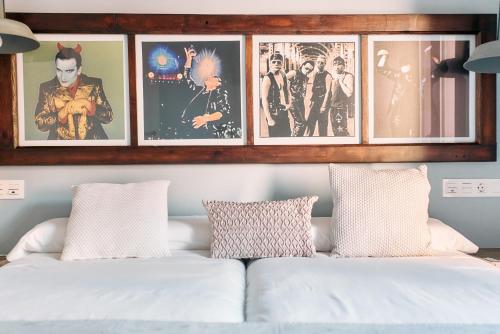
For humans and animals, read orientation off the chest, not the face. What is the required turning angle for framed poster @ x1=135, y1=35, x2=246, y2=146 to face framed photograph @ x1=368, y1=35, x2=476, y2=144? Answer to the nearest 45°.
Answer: approximately 90° to its left

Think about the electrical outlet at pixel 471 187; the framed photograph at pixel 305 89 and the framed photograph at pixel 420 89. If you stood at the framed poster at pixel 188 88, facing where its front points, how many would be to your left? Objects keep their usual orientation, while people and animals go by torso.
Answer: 3

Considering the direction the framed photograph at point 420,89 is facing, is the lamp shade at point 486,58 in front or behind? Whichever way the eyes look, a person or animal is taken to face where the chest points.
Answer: in front

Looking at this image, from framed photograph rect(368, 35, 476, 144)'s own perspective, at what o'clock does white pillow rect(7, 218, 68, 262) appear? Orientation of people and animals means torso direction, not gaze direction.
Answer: The white pillow is roughly at 2 o'clock from the framed photograph.

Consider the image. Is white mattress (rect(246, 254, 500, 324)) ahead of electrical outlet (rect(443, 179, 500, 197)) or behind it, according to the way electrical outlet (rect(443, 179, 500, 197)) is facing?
ahead

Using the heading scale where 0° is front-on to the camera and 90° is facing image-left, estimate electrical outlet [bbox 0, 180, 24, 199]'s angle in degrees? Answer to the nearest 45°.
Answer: approximately 0°

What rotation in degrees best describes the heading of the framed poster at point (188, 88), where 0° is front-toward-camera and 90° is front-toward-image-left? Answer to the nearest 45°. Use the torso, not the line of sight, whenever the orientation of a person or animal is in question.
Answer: approximately 0°

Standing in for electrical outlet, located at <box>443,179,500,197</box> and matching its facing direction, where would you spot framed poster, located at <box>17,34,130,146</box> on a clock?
The framed poster is roughly at 2 o'clock from the electrical outlet.
